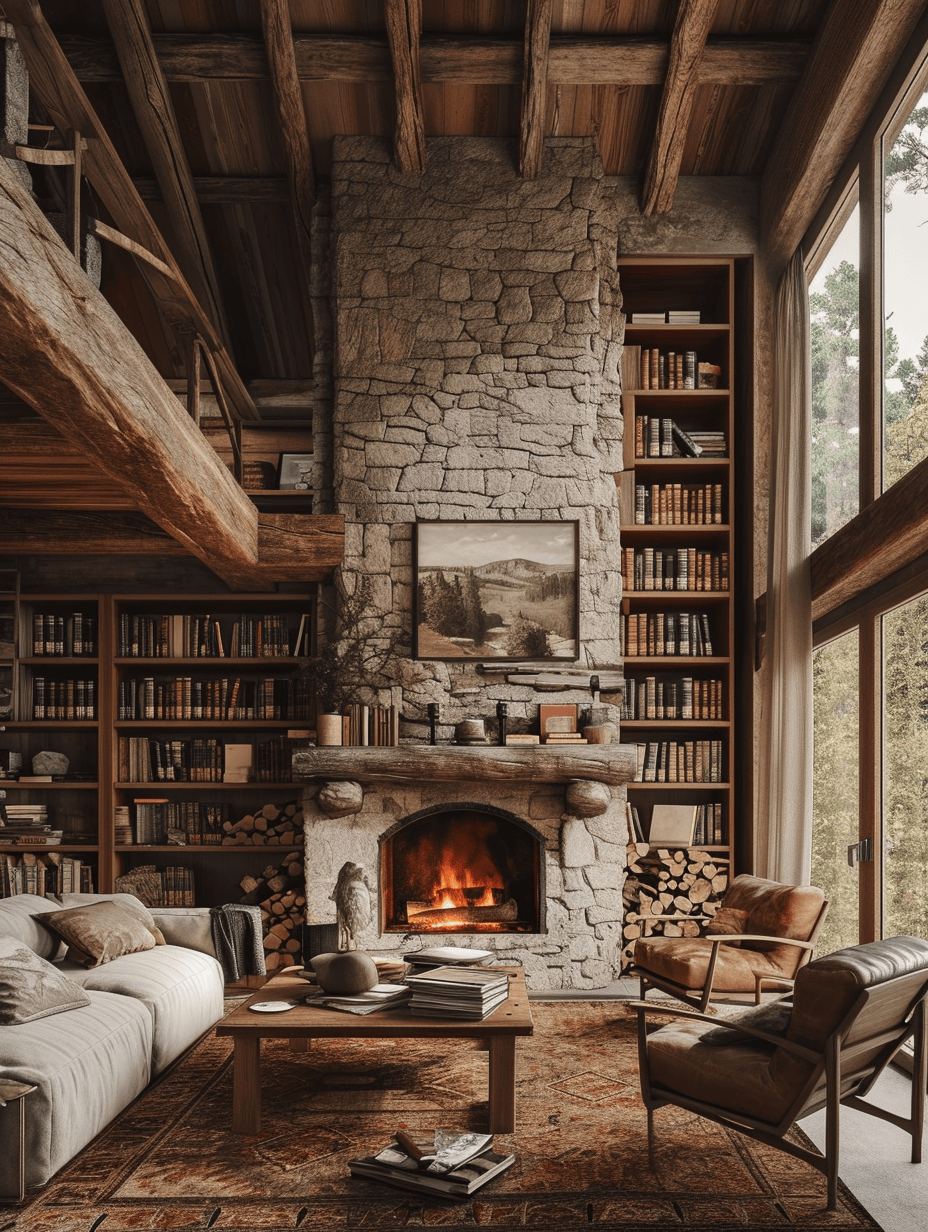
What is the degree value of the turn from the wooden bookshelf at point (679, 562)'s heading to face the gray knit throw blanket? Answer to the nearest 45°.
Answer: approximately 45° to its right

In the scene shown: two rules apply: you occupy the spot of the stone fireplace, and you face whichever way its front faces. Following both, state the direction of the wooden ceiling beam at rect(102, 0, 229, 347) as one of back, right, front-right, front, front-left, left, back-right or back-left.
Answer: right

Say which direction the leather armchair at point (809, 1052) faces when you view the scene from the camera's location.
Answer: facing away from the viewer and to the left of the viewer

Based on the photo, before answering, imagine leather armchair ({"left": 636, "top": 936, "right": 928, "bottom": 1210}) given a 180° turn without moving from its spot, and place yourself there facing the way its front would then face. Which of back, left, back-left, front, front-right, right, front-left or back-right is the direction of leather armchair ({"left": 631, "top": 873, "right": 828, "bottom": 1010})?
back-left

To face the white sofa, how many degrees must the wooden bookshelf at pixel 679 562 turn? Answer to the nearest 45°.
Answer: approximately 45° to its right

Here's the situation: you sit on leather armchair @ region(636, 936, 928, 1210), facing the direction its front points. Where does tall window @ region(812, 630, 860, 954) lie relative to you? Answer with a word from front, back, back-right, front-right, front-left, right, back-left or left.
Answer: front-right
